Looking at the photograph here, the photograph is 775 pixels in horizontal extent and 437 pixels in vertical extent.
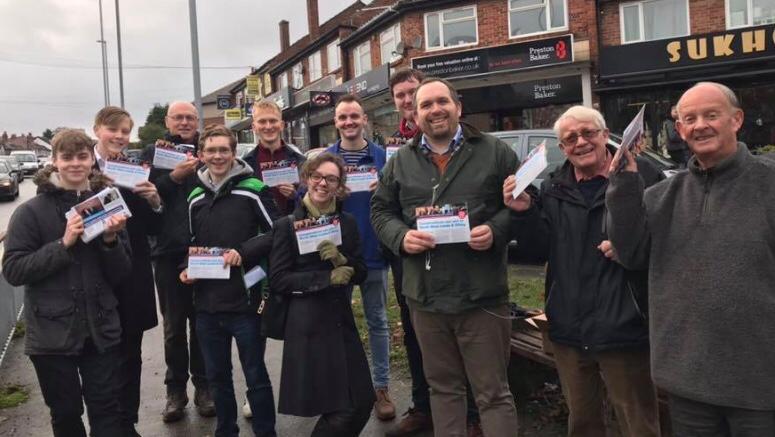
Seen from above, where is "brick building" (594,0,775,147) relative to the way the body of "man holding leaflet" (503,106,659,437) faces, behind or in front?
behind

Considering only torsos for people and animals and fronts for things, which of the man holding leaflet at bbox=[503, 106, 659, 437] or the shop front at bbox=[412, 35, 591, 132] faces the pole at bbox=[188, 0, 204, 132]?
the shop front

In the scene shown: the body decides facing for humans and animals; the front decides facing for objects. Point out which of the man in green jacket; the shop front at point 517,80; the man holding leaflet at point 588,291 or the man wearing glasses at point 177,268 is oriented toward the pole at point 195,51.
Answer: the shop front

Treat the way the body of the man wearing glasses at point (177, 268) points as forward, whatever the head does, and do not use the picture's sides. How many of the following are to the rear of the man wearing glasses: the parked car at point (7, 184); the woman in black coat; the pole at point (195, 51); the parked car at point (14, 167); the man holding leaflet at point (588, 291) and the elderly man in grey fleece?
3

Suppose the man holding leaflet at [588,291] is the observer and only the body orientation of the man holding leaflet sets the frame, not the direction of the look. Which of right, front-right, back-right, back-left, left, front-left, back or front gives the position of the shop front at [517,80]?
back

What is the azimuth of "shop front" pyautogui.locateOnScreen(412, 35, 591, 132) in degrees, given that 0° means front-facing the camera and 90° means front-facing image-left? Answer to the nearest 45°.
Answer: approximately 45°

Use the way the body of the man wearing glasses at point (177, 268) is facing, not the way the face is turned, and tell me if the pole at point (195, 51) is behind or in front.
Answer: behind

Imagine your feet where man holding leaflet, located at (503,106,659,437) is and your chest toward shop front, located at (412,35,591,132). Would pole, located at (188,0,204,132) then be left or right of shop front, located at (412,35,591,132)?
left

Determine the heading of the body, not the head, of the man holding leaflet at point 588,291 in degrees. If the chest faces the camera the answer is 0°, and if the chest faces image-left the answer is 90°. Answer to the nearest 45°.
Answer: approximately 0°

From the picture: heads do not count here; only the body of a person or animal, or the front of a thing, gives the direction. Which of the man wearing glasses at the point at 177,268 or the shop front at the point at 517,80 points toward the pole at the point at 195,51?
the shop front
